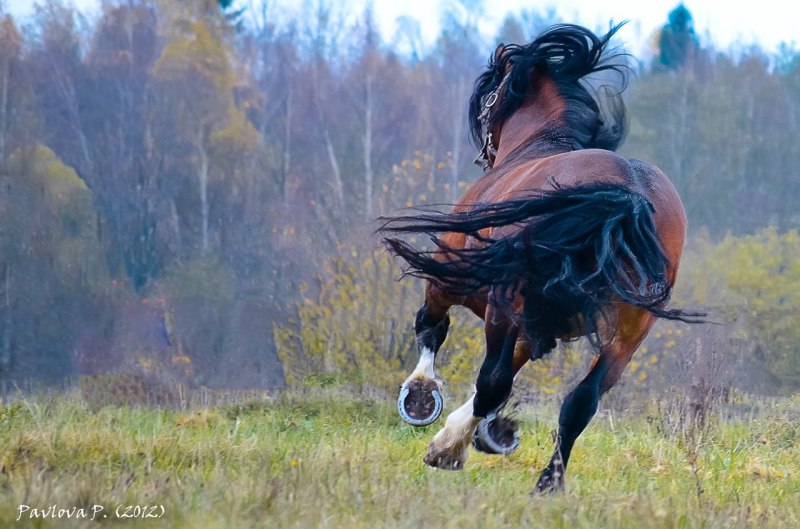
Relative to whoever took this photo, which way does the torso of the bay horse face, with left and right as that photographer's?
facing away from the viewer and to the left of the viewer
